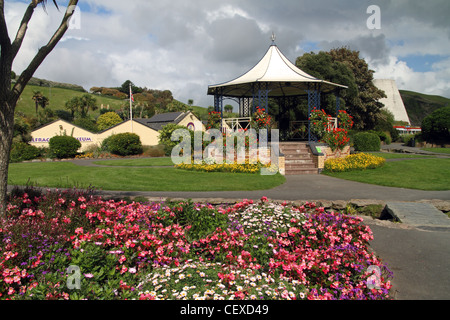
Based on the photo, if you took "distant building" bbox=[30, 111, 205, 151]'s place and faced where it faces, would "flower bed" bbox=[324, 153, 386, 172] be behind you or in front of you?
in front

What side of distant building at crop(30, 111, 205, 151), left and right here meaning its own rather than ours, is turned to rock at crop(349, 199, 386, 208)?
front

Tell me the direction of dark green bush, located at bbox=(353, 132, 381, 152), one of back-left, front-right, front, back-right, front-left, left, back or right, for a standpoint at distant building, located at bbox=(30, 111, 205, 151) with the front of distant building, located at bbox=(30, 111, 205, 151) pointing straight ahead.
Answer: front-left

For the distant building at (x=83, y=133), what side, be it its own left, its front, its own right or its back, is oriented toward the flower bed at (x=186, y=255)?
front

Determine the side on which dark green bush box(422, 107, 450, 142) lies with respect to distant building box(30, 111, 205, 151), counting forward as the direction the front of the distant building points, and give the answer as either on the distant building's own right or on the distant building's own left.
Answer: on the distant building's own left

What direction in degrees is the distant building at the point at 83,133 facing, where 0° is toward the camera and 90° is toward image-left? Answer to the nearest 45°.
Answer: approximately 0°

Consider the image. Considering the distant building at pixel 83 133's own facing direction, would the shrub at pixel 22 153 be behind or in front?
in front

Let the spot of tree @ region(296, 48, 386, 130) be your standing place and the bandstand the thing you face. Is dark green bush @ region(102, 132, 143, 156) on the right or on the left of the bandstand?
right
